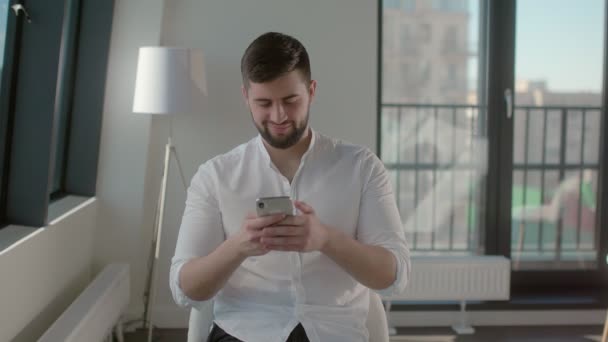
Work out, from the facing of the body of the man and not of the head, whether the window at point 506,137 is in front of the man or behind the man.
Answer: behind

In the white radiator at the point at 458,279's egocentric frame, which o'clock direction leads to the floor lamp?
The floor lamp is roughly at 2 o'clock from the white radiator.

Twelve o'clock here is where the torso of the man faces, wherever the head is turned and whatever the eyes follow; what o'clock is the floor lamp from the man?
The floor lamp is roughly at 5 o'clock from the man.

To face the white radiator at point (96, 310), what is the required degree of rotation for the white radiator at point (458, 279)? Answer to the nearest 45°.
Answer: approximately 45° to its right

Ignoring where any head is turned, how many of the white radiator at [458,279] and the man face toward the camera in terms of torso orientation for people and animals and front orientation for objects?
2

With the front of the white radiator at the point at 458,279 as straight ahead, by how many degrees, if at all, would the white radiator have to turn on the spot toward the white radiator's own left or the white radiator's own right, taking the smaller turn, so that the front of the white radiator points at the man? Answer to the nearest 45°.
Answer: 0° — it already faces them

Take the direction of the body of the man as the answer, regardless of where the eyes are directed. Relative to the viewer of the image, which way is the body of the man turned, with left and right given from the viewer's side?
facing the viewer

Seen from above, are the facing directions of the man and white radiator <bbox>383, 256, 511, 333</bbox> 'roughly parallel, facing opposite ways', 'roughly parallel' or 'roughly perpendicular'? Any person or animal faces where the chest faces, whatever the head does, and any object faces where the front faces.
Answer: roughly parallel

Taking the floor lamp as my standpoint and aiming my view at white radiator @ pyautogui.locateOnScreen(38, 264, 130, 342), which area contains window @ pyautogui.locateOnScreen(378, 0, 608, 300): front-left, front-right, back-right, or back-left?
back-left

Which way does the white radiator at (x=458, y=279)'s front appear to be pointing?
toward the camera

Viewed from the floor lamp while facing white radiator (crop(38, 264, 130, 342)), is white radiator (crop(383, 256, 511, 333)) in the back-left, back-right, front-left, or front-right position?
back-left

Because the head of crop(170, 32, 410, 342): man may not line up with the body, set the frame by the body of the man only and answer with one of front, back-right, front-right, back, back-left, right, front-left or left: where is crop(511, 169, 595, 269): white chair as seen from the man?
back-left
